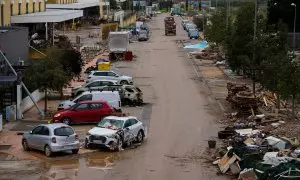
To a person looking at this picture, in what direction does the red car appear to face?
facing to the left of the viewer

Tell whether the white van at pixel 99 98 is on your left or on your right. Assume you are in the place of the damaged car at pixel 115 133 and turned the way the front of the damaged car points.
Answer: on your right

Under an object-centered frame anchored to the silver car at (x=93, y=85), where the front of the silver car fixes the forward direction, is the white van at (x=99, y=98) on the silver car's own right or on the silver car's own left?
on the silver car's own left

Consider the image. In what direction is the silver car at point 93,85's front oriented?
to the viewer's left

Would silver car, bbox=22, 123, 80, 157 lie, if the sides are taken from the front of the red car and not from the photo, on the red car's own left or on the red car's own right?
on the red car's own left

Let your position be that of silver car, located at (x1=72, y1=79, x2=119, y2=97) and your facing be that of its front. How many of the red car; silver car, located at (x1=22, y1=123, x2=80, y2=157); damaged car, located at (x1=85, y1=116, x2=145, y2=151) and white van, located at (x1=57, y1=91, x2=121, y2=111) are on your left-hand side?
4

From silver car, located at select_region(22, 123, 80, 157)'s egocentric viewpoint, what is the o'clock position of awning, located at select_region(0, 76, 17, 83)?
The awning is roughly at 1 o'clock from the silver car.

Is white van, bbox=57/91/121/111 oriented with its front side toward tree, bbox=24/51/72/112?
yes

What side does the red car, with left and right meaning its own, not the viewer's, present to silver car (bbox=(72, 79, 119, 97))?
right

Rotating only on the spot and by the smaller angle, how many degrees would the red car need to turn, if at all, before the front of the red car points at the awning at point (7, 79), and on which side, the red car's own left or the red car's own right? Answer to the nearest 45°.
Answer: approximately 45° to the red car's own right

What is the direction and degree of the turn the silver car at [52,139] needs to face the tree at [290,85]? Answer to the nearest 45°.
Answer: approximately 90° to its right

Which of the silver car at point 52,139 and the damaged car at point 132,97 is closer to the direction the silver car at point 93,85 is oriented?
the silver car at point 52,139

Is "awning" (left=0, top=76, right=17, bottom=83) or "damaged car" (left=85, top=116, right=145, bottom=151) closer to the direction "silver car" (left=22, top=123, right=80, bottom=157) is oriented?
the awning

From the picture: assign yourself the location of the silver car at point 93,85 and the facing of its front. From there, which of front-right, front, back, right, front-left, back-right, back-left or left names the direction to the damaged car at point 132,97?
back-left

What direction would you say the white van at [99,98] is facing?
to the viewer's left

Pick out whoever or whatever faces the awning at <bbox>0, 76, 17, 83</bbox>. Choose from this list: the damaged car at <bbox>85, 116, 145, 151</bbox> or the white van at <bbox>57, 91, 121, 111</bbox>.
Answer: the white van
